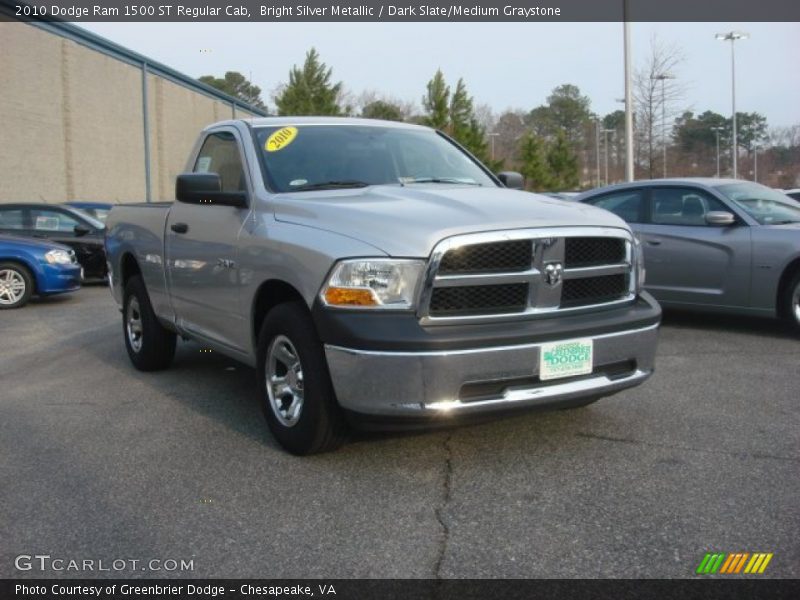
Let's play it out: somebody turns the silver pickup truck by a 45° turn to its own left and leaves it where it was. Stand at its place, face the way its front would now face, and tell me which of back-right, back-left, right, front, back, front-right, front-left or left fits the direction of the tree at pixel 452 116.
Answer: left

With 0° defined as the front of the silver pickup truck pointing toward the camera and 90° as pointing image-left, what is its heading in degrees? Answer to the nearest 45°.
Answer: approximately 315°

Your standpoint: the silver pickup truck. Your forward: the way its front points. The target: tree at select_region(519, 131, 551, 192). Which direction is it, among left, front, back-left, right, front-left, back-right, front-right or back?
back-left

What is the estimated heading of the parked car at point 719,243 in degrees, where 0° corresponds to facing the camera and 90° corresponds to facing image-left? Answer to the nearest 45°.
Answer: approximately 315°

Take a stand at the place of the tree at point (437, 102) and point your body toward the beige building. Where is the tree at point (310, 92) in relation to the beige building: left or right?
right

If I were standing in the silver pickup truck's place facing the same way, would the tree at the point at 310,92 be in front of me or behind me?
behind

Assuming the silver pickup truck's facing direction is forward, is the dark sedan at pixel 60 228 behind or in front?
behind

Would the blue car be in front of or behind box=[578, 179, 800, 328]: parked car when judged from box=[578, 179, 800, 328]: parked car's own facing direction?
behind

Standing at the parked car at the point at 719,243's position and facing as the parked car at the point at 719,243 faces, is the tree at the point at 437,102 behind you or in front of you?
behind

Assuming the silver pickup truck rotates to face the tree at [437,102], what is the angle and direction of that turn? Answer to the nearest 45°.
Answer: approximately 135° to its left

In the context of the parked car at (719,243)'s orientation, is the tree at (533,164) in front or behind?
behind
